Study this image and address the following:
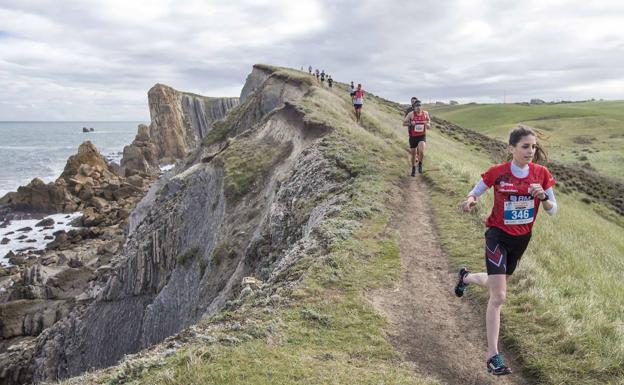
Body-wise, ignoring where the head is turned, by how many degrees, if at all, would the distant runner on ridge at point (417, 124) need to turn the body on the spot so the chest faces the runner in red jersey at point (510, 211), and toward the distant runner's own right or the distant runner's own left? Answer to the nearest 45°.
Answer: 0° — they already face them

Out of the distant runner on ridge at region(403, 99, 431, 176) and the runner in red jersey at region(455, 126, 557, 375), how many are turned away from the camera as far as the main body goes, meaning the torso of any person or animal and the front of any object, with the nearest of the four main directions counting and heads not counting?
0

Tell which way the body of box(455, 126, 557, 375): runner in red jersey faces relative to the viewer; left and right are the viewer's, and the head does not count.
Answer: facing the viewer and to the right of the viewer

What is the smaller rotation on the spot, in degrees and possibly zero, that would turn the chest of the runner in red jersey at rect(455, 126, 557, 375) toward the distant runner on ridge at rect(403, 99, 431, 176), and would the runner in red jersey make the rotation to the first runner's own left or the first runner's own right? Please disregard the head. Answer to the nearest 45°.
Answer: approximately 135° to the first runner's own left

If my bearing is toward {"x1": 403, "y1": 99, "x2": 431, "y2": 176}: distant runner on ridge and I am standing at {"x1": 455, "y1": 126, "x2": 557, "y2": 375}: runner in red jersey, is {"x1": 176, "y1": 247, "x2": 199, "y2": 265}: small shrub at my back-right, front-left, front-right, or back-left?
front-left

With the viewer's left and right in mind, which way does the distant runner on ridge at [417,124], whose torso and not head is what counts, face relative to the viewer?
facing the viewer

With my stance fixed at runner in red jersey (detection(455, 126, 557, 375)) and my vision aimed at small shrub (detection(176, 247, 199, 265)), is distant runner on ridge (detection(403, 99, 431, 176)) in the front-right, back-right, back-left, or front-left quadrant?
front-right

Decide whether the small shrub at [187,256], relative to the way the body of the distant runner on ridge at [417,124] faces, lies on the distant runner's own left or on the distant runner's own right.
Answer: on the distant runner's own right
